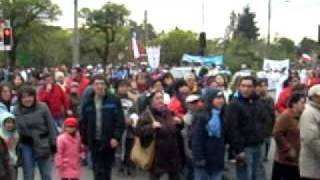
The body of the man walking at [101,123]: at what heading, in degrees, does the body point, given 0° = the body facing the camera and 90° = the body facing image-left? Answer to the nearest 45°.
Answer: approximately 0°

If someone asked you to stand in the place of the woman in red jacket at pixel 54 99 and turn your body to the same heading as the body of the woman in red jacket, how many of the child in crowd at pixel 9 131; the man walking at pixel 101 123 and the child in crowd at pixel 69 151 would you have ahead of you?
3

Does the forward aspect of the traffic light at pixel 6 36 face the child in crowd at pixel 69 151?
yes

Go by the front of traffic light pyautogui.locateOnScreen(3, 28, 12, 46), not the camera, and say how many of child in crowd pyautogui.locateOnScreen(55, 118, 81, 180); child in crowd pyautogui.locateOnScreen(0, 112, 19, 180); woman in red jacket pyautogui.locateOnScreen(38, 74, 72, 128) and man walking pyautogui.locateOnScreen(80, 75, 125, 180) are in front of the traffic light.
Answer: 4

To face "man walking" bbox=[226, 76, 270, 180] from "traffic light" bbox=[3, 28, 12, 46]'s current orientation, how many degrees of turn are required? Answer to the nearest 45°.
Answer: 0° — it already faces them

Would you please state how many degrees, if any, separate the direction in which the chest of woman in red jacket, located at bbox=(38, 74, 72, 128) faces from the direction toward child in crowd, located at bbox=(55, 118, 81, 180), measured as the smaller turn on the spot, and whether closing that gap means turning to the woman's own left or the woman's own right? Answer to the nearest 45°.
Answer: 0° — they already face them

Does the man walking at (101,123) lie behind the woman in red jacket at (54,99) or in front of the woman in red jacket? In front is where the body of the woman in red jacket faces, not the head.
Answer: in front

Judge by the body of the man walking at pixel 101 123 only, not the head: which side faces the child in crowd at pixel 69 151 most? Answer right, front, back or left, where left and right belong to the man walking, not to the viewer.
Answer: right
